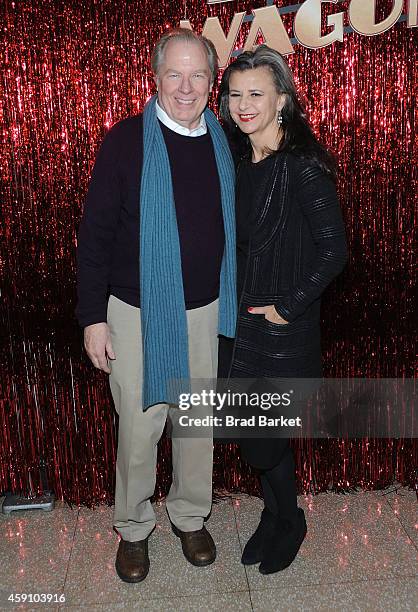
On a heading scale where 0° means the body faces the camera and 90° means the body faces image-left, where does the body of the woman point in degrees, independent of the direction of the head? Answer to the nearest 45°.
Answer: approximately 45°
